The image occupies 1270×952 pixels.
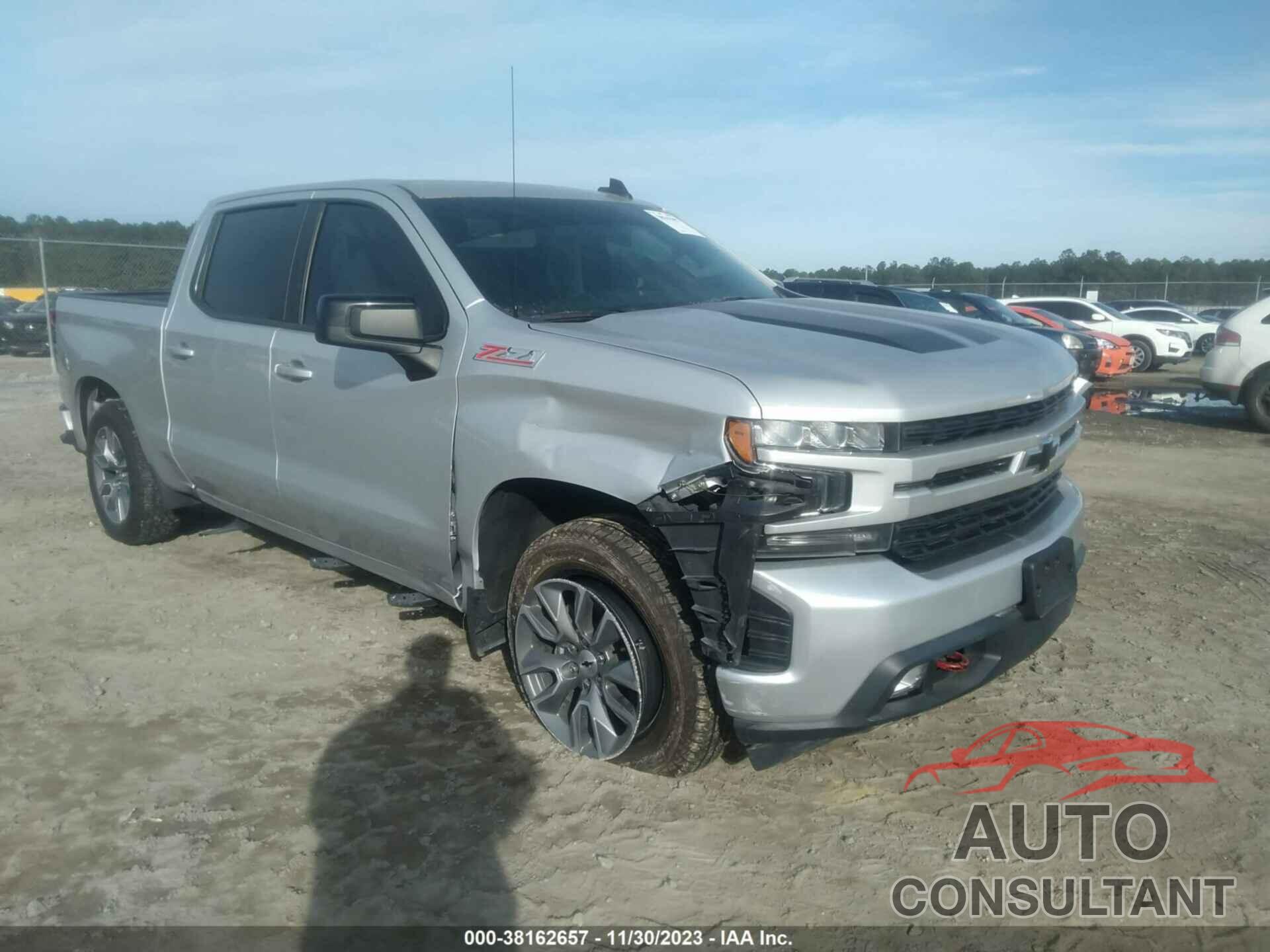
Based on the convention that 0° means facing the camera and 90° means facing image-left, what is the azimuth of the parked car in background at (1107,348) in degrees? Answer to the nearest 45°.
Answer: approximately 315°

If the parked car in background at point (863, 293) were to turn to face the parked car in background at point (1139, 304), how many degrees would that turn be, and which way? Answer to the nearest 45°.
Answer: approximately 90° to its left

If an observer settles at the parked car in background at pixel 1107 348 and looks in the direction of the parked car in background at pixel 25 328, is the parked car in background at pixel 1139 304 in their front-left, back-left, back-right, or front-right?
back-right

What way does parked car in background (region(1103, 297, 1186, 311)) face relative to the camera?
to the viewer's right

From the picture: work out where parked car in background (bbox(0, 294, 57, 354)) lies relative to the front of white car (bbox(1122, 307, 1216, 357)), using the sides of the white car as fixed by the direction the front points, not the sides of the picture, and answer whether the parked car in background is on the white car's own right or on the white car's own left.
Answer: on the white car's own right

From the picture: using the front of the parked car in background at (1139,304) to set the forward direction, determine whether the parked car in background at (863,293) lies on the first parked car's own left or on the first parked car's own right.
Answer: on the first parked car's own right

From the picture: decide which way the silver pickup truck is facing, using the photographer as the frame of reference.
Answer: facing the viewer and to the right of the viewer

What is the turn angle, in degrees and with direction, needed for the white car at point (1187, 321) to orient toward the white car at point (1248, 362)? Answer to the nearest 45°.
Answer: approximately 45° to its right

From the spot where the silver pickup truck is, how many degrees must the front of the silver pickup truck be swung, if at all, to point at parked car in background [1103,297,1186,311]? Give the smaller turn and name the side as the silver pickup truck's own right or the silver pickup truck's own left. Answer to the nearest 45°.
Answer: approximately 90° to the silver pickup truck's own left
